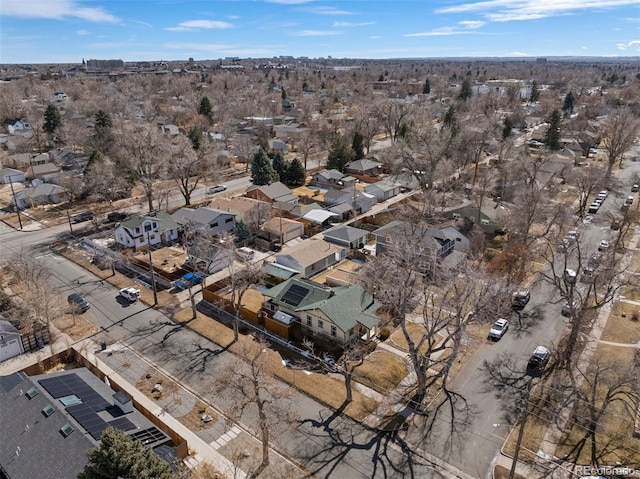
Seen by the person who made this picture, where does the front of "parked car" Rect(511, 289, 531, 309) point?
facing the viewer and to the left of the viewer

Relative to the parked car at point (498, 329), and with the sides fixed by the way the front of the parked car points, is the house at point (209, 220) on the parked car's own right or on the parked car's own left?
on the parked car's own right

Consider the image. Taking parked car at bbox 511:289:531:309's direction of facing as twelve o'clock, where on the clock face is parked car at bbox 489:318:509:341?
parked car at bbox 489:318:509:341 is roughly at 11 o'clock from parked car at bbox 511:289:531:309.

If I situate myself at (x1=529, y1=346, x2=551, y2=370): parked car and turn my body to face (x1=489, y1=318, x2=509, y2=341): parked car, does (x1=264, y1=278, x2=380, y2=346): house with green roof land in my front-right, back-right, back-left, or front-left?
front-left

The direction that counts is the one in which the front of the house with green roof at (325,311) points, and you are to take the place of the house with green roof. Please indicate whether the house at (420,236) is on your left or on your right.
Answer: on your left

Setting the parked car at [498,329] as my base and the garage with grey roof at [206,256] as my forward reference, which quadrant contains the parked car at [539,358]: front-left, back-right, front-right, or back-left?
back-left

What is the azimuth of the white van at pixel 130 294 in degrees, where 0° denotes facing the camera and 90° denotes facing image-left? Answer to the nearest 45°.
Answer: approximately 135°

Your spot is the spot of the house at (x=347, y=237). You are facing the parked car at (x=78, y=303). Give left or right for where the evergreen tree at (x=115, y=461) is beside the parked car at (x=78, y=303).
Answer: left

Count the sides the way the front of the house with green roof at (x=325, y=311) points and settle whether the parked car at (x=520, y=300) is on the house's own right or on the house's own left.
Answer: on the house's own left

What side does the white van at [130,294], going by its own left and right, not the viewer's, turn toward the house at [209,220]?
right
